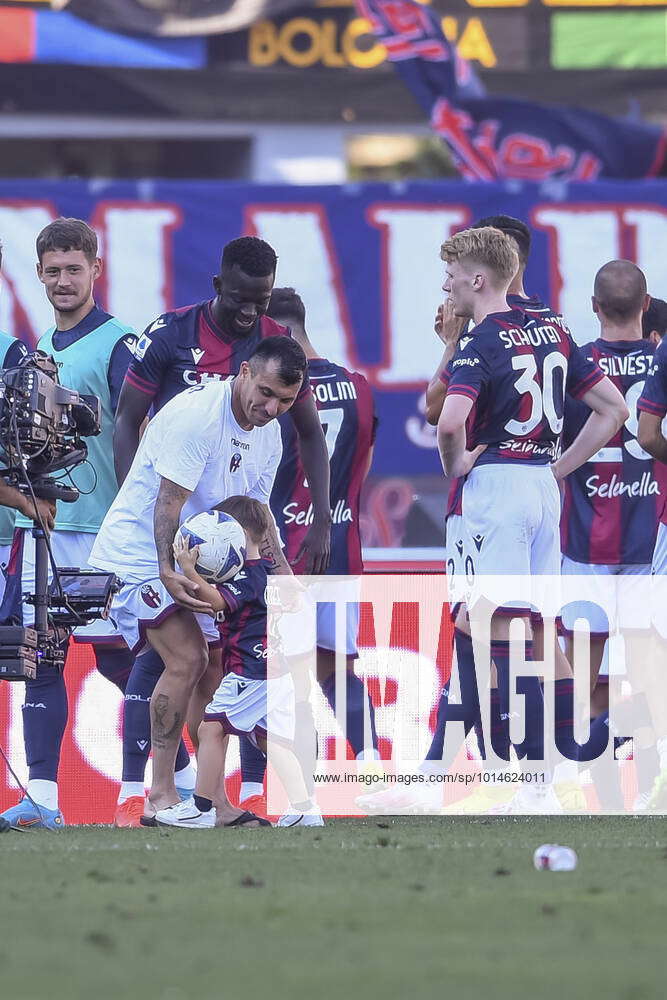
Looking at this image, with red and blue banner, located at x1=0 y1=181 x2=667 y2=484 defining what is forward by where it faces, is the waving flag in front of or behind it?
behind

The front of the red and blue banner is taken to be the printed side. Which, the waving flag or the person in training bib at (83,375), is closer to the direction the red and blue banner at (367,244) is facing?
the person in training bib

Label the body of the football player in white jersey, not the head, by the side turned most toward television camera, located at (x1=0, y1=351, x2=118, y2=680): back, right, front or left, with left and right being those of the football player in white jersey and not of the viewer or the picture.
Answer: right

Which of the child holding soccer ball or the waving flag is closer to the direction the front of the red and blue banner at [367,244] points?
the child holding soccer ball

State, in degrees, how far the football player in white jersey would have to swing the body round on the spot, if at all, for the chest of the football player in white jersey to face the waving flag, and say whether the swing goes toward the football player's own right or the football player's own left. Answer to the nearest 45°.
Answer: approximately 135° to the football player's own left

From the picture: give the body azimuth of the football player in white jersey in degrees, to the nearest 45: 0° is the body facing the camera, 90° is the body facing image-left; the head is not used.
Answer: approximately 315°
